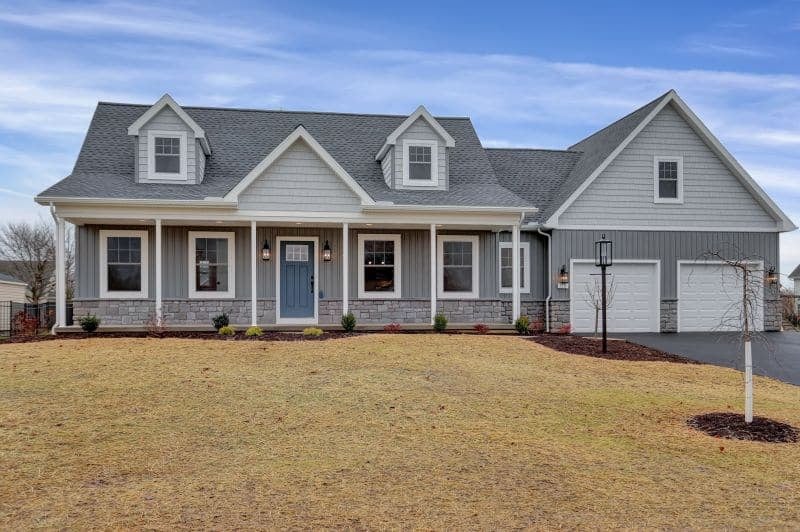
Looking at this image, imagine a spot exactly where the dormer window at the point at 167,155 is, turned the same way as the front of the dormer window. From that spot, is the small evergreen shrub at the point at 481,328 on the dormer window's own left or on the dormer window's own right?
on the dormer window's own left

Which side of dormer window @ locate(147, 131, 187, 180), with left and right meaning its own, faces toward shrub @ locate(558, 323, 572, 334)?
left

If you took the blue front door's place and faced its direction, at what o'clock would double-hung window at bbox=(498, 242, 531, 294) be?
The double-hung window is roughly at 9 o'clock from the blue front door.

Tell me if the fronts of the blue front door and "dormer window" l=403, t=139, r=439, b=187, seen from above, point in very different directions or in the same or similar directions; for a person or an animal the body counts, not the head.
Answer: same or similar directions

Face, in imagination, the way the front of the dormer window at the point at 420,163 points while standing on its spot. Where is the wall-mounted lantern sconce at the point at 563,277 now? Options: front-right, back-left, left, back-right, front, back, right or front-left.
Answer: left

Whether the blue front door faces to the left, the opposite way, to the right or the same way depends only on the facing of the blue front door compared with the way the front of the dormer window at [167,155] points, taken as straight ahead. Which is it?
the same way

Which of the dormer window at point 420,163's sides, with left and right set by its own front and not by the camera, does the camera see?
front

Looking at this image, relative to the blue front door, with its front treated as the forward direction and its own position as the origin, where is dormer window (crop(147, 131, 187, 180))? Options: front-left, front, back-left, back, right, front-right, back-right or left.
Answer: right

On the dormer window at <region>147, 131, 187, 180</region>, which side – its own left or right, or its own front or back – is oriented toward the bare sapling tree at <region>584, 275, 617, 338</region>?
left

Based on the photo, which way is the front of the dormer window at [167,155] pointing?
toward the camera

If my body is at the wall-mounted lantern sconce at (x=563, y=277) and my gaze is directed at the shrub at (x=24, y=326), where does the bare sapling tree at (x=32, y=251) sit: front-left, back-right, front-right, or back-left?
front-right

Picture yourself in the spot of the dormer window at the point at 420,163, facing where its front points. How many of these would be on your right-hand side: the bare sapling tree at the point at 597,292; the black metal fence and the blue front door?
2

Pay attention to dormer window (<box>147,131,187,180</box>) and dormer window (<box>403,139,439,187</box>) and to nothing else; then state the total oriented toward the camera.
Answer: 2
